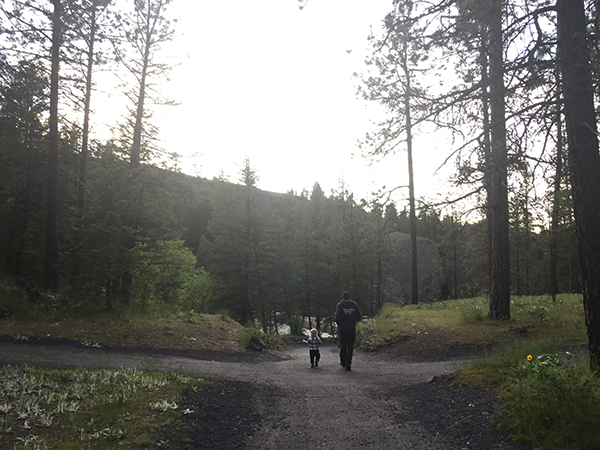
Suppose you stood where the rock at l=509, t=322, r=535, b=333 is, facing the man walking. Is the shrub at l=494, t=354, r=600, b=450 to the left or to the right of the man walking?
left

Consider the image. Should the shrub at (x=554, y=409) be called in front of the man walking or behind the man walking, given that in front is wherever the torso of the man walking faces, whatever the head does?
behind

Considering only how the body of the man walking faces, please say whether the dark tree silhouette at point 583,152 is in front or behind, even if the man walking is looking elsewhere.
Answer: behind

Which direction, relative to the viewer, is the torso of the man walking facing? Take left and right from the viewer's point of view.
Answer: facing away from the viewer

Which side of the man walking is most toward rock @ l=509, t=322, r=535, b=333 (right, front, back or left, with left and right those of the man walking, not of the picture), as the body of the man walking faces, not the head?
right

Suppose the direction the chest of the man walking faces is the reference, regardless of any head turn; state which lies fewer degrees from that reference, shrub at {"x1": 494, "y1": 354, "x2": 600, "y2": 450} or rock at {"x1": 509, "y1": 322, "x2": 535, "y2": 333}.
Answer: the rock

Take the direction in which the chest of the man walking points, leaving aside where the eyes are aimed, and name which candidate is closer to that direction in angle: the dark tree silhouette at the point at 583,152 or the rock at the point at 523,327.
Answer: the rock
